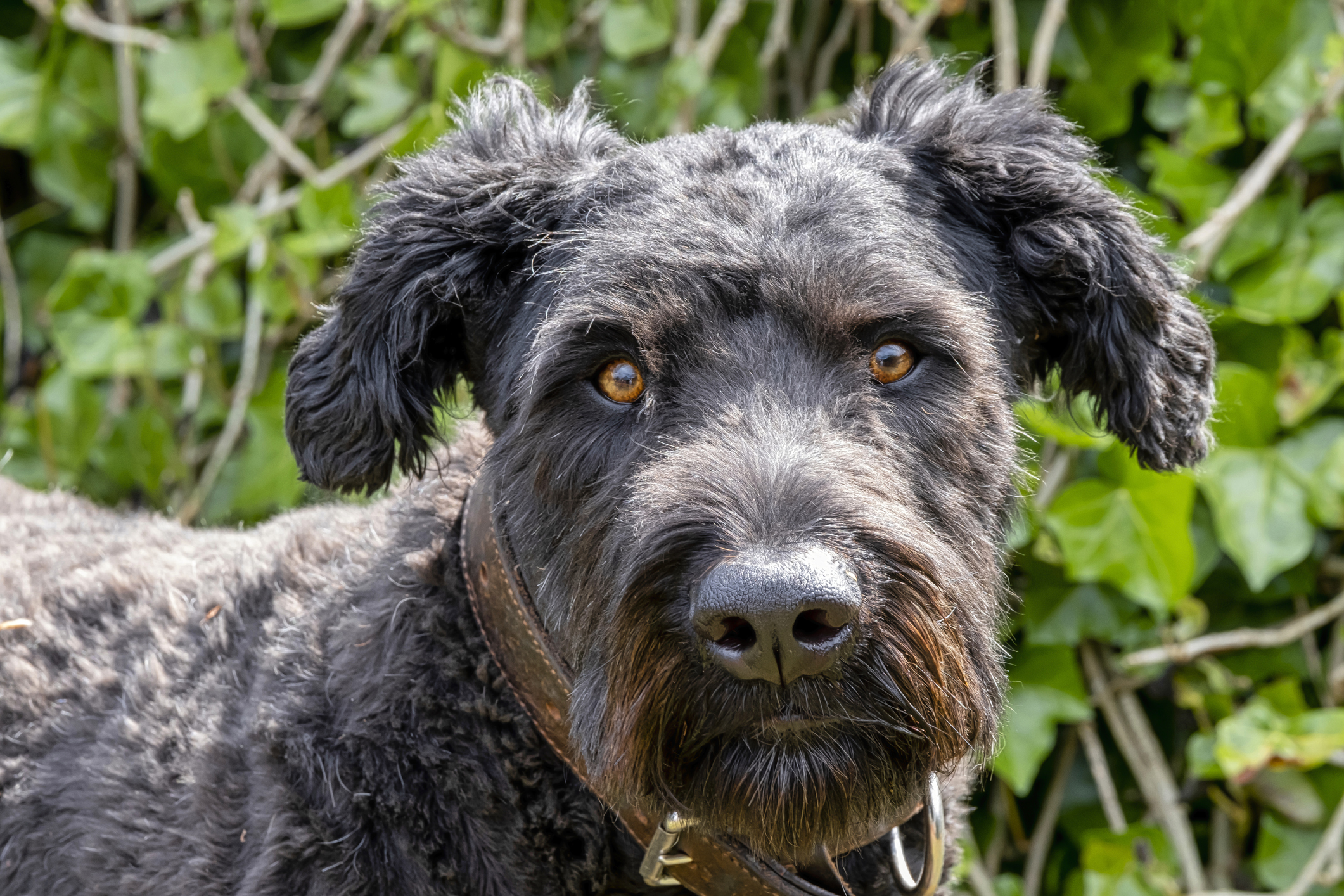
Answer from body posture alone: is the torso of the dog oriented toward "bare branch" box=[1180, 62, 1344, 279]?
no

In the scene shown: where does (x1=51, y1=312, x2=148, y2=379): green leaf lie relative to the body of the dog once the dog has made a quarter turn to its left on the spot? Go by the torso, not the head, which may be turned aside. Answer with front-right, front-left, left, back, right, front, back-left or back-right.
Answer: left

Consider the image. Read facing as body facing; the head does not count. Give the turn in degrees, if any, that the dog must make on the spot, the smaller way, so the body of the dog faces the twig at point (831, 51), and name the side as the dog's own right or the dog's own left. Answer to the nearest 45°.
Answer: approximately 135° to the dog's own left

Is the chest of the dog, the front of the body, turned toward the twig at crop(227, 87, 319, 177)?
no

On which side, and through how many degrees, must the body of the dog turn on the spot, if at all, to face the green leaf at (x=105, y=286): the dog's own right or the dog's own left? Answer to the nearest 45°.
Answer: approximately 180°

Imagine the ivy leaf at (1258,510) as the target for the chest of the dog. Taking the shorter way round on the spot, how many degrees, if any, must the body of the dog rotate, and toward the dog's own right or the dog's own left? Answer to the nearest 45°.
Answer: approximately 90° to the dog's own left

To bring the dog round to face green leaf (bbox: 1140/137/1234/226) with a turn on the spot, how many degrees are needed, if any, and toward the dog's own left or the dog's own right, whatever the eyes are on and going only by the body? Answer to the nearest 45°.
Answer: approximately 90° to the dog's own left

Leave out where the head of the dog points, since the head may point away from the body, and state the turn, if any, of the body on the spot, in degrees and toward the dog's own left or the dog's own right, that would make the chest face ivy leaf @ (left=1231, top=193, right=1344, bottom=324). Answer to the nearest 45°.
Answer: approximately 90° to the dog's own left

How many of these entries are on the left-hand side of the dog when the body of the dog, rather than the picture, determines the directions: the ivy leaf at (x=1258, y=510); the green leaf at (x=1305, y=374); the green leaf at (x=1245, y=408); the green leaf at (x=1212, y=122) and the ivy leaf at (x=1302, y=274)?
5

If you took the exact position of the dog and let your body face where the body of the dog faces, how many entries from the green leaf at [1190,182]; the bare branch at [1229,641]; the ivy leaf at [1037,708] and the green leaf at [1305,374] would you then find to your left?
4

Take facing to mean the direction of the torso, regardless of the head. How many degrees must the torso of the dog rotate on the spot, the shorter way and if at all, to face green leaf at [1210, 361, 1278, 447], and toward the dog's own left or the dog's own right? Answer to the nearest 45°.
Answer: approximately 90° to the dog's own left

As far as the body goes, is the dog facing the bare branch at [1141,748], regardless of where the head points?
no

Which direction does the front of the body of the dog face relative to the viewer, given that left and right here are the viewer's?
facing the viewer and to the right of the viewer

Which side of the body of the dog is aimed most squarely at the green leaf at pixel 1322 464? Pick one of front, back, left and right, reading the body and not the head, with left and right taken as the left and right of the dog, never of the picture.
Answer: left

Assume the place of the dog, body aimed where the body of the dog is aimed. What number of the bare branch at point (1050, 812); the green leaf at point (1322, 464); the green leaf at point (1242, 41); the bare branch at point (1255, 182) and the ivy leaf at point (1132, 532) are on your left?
5

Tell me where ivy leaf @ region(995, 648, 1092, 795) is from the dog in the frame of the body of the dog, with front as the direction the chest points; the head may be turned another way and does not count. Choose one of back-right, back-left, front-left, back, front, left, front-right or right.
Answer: left

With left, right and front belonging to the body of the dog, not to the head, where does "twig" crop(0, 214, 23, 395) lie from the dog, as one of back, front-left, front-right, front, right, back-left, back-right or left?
back

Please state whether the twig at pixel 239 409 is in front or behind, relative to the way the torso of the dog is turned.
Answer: behind

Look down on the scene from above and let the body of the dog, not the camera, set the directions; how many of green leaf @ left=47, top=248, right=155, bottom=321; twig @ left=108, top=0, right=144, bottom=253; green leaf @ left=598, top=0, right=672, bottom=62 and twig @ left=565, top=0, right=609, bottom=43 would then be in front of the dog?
0
